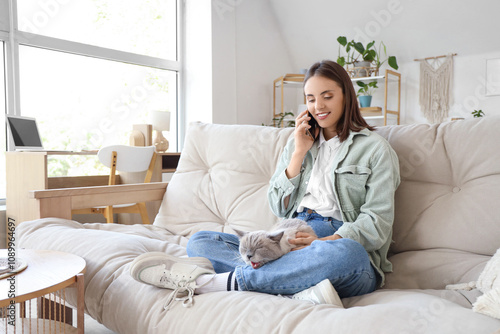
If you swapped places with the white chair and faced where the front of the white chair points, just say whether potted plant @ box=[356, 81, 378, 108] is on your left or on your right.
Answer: on your right

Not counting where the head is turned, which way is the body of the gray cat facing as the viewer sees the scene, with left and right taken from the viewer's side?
facing the viewer and to the left of the viewer

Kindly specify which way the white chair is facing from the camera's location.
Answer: facing away from the viewer and to the left of the viewer

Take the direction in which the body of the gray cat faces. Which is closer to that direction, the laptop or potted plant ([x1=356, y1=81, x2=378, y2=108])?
the laptop

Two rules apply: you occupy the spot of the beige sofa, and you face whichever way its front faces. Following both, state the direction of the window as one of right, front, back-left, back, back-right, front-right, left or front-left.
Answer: right

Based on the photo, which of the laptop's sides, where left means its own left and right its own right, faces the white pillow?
front

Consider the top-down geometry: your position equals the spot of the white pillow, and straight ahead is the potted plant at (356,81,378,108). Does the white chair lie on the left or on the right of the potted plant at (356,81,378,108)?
left

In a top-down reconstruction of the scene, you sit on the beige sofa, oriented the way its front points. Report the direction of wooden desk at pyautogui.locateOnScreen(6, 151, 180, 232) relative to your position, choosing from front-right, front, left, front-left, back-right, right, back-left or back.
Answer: right

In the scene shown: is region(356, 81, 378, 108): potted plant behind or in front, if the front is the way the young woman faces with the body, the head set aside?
behind

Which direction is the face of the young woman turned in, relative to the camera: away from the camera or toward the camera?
toward the camera

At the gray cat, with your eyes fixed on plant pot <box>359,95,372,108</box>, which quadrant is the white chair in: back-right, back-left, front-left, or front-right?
front-left

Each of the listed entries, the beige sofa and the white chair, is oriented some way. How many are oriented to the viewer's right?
0

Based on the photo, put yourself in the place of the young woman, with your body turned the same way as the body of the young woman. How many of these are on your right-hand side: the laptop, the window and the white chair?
3

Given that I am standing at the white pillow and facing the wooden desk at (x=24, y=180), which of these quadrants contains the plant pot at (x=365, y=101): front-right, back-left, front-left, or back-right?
front-right

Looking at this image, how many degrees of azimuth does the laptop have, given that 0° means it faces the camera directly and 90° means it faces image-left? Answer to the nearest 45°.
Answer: approximately 315°

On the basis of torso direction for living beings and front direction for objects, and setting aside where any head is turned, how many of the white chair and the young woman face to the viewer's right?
0
